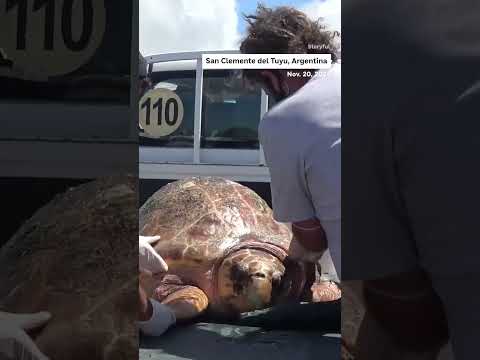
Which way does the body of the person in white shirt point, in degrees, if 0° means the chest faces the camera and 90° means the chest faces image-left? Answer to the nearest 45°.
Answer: approximately 135°

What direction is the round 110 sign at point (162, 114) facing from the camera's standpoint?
toward the camera

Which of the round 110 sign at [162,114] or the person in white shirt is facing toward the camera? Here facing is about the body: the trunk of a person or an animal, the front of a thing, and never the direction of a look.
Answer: the round 110 sign

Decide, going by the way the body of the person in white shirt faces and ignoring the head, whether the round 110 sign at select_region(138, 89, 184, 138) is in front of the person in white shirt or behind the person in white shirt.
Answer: in front

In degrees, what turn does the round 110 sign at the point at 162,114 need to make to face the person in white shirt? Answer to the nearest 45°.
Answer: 0° — it already faces them

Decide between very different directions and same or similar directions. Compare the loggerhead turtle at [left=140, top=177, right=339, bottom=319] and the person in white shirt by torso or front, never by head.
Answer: very different directions

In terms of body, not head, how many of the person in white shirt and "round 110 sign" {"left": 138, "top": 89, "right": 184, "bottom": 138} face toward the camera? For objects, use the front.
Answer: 1

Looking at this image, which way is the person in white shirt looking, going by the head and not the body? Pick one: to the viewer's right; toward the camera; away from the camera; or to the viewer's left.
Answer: to the viewer's left

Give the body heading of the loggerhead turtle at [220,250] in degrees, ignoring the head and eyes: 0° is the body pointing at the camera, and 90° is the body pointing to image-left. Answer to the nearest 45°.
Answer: approximately 315°
